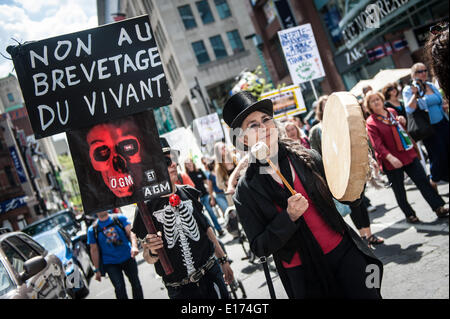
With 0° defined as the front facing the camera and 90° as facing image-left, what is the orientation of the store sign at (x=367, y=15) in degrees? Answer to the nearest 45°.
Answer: approximately 45°

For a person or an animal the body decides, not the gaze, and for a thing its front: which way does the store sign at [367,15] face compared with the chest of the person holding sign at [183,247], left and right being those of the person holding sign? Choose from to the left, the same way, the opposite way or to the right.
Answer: to the right

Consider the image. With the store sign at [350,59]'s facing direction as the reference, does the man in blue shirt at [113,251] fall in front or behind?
in front

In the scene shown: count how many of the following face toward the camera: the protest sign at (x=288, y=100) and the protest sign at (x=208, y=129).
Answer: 2

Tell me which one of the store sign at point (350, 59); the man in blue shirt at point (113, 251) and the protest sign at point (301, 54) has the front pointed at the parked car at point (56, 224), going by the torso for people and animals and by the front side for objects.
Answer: the store sign

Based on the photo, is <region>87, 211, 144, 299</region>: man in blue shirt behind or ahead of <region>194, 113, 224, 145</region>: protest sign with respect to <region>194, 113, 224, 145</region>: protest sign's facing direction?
ahead
